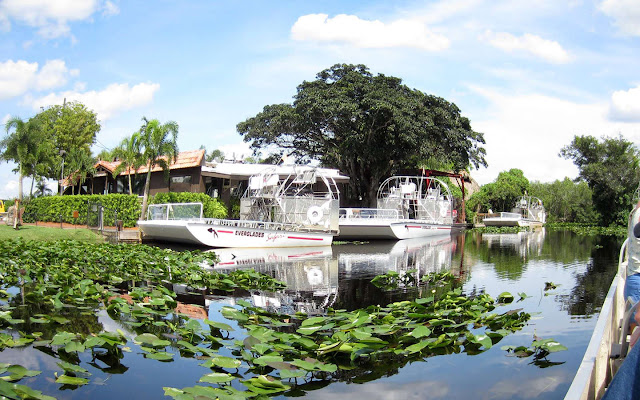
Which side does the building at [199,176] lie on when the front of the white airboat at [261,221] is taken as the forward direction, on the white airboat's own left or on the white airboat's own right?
on the white airboat's own right

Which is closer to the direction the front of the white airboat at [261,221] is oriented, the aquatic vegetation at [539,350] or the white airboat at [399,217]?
the aquatic vegetation

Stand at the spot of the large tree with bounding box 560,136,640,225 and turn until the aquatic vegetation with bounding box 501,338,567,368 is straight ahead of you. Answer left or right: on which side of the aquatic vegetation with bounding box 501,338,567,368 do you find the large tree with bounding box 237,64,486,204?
right

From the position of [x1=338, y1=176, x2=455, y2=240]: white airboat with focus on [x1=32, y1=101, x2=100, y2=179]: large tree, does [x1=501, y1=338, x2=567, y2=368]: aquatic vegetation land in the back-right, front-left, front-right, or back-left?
back-left

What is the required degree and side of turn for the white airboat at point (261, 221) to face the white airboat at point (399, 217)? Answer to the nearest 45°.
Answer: approximately 180°

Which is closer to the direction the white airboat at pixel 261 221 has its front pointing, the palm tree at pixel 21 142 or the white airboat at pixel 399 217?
the palm tree

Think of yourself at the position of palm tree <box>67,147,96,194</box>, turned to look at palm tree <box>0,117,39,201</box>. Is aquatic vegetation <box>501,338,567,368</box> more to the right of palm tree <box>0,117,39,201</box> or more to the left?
left

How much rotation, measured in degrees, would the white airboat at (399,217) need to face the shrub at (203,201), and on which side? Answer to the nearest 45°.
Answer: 0° — it already faces it

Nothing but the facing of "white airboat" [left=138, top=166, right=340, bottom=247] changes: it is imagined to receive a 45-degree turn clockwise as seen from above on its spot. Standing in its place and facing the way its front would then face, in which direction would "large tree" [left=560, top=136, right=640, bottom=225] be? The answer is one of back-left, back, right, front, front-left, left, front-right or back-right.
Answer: back-right

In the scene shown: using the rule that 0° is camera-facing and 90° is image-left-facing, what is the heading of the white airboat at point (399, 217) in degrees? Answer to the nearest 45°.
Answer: approximately 45°

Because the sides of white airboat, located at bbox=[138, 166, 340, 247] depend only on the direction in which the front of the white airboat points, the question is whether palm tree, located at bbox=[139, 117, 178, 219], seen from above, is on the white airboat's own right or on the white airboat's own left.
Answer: on the white airboat's own right
